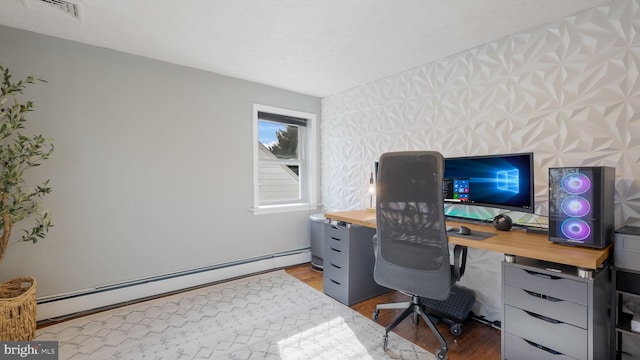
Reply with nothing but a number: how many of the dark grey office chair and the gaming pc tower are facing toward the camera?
1

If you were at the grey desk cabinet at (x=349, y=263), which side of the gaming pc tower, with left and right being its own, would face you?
right

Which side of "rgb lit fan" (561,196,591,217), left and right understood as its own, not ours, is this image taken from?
front

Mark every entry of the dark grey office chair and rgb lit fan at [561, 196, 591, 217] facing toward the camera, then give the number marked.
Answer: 1

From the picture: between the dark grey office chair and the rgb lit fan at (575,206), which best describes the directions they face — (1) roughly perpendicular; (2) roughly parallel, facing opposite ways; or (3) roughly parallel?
roughly parallel, facing opposite ways

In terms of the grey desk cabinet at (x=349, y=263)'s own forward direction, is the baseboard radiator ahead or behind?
ahead

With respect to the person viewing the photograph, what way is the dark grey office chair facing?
facing away from the viewer and to the right of the viewer

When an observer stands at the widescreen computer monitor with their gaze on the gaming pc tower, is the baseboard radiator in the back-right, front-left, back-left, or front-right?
back-right

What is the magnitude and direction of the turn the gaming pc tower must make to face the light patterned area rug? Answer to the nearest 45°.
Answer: approximately 45° to its right

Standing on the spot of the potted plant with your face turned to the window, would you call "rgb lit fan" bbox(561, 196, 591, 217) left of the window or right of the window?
right

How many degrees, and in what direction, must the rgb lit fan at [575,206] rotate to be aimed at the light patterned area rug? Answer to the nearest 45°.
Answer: approximately 45° to its right

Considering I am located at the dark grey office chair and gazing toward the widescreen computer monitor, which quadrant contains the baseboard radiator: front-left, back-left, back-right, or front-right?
back-left

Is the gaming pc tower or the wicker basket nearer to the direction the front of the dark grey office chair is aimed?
the gaming pc tower

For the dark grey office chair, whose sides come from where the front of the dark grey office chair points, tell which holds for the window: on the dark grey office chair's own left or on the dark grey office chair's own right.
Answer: on the dark grey office chair's own left

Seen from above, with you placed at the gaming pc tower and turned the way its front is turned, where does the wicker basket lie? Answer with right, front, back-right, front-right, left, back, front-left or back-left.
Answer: front-right

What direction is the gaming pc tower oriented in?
toward the camera

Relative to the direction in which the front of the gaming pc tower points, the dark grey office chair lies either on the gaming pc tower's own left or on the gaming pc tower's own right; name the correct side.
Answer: on the gaming pc tower's own right
